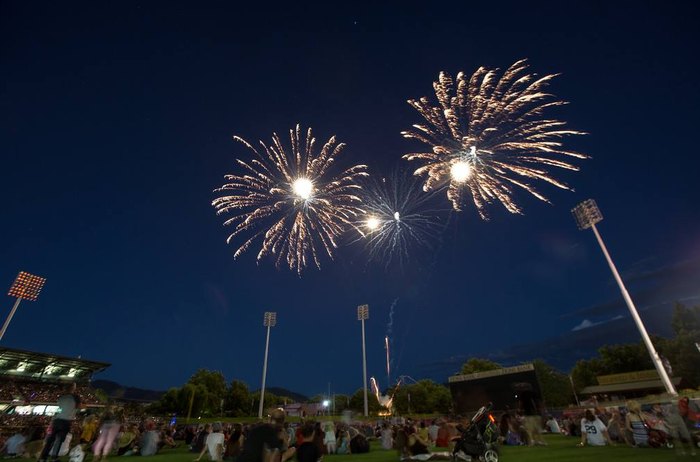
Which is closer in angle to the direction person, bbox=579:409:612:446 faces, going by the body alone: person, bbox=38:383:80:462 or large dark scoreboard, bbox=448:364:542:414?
the large dark scoreboard

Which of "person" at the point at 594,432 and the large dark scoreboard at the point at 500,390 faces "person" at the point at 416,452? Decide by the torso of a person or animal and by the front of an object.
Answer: the large dark scoreboard

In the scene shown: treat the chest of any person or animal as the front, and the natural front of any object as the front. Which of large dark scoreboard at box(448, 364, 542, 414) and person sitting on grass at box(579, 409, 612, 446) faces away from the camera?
the person sitting on grass

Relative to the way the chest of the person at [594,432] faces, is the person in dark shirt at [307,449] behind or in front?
behind

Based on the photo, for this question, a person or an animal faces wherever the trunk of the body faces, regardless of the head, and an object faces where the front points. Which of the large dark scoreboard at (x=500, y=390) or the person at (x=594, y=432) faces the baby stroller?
the large dark scoreboard

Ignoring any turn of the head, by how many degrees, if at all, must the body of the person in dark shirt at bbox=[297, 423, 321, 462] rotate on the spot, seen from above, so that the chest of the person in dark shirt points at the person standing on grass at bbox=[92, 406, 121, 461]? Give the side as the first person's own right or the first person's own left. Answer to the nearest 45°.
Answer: approximately 45° to the first person's own left

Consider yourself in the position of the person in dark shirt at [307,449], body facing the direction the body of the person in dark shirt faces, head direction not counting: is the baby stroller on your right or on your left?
on your right

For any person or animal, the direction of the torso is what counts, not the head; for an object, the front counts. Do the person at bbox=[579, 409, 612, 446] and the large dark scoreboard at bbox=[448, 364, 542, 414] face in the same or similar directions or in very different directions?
very different directions

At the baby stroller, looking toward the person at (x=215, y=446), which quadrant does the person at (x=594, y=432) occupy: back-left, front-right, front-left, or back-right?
back-right

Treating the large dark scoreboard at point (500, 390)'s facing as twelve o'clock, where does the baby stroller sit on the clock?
The baby stroller is roughly at 12 o'clock from the large dark scoreboard.

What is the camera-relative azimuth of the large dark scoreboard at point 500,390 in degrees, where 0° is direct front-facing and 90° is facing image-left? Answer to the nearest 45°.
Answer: approximately 0°

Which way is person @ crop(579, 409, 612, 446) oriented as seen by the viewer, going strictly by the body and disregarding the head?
away from the camera

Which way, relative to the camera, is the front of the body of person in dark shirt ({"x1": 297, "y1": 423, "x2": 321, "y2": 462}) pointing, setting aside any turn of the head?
away from the camera

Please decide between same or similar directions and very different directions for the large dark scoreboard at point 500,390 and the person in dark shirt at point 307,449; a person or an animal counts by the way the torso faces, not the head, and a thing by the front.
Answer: very different directions
